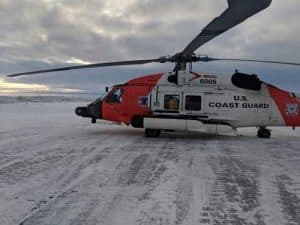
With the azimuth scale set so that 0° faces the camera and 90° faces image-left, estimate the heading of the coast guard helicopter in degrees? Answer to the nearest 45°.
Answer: approximately 90°
